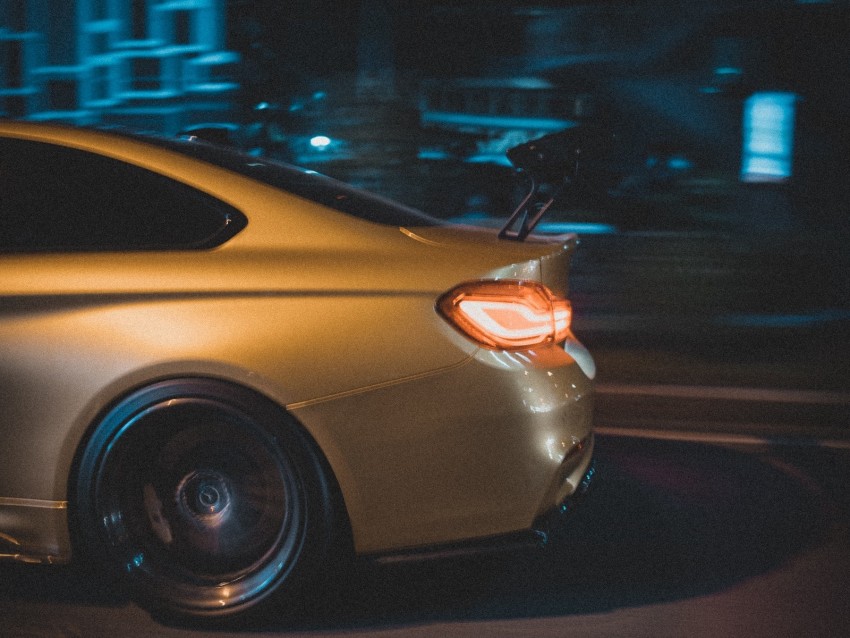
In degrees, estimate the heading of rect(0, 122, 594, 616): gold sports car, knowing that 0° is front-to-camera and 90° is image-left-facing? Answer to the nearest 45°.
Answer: approximately 90°
